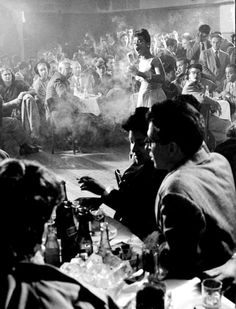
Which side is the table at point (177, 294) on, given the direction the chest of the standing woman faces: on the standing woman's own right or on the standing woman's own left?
on the standing woman's own left

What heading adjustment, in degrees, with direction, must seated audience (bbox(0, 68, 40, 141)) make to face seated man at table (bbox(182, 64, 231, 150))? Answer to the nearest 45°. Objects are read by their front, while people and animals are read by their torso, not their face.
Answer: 0° — they already face them

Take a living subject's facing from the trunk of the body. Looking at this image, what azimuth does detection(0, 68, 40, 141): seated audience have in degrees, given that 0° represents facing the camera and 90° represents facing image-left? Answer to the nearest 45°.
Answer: approximately 315°

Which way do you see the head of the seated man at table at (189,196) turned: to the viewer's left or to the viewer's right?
to the viewer's left

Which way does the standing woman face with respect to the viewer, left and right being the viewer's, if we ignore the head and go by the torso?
facing the viewer and to the left of the viewer

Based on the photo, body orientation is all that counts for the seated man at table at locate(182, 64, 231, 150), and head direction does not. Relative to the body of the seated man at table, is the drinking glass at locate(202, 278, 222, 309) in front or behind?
in front

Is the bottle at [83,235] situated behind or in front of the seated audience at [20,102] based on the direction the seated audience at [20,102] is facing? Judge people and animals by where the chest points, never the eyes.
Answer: in front

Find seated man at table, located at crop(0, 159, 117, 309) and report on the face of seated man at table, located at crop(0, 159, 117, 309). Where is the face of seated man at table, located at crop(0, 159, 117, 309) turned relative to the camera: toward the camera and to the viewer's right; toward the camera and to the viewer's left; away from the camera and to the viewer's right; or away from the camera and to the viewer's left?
away from the camera and to the viewer's right

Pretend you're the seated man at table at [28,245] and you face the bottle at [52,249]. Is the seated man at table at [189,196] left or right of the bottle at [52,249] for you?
right

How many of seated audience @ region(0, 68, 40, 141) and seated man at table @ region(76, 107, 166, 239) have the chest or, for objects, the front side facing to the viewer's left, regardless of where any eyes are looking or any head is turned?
1
